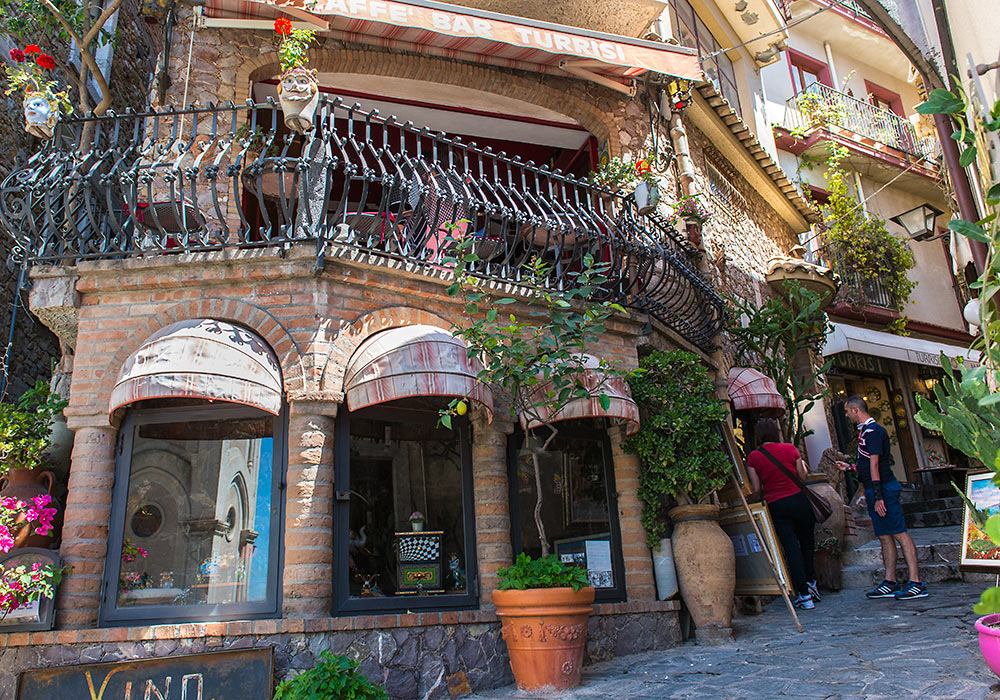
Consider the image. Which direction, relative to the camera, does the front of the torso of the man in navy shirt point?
to the viewer's left

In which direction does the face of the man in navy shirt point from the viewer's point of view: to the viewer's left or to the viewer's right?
to the viewer's left

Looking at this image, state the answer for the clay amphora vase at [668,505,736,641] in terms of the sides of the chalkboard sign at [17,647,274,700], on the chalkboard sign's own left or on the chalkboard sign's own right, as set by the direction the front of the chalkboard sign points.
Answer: on the chalkboard sign's own left

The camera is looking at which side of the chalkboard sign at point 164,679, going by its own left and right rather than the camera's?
front

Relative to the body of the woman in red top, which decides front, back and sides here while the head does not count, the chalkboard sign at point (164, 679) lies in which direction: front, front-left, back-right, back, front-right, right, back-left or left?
back-left

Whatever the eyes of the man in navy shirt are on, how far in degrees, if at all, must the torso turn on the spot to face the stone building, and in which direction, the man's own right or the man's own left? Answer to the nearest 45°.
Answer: approximately 45° to the man's own left

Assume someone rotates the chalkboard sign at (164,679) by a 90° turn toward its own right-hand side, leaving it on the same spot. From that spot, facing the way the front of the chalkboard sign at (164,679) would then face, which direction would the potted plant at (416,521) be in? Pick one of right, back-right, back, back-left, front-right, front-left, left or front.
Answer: back

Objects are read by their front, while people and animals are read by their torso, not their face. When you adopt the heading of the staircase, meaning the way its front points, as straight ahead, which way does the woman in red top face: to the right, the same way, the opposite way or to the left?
the opposite way

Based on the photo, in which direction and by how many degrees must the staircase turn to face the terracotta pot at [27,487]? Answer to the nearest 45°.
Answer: approximately 45° to its right

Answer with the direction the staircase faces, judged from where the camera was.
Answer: facing the viewer

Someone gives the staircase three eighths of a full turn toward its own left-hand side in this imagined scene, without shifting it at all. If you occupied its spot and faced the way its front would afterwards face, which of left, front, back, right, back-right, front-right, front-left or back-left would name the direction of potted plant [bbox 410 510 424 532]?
back

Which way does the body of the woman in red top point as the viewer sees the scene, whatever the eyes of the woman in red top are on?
away from the camera

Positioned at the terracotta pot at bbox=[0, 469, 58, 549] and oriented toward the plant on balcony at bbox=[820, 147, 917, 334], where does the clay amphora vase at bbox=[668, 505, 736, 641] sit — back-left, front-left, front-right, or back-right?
front-right
